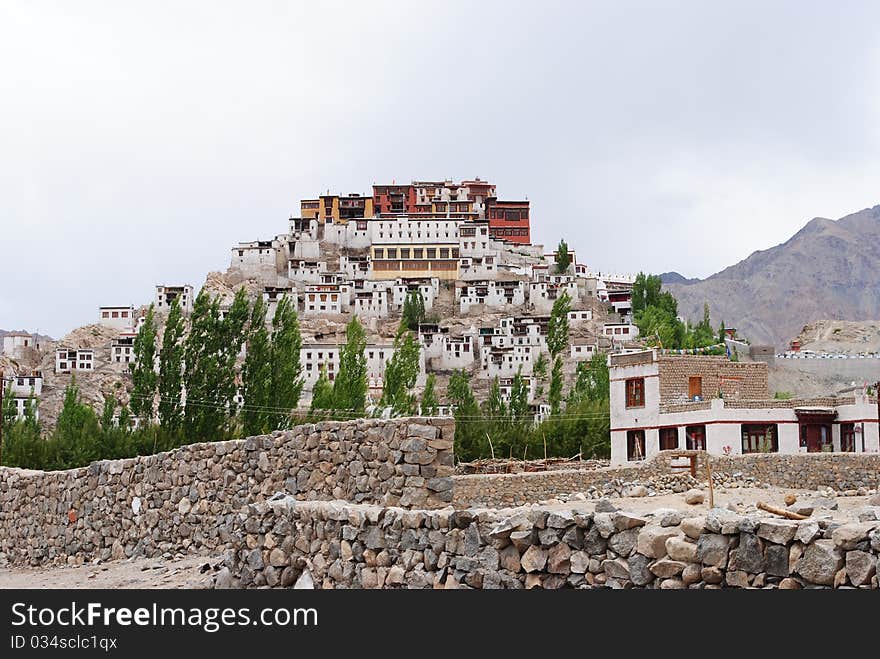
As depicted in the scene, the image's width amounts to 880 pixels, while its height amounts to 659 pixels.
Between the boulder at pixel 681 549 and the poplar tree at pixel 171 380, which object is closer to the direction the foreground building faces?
the boulder

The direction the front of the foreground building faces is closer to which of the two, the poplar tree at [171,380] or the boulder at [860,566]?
the boulder

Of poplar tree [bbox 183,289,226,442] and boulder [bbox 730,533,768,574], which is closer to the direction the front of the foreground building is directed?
the boulder

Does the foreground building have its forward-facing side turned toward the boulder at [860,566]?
yes

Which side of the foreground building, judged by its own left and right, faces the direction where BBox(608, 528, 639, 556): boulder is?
front

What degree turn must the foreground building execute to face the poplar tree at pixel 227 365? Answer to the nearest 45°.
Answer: approximately 90° to its right

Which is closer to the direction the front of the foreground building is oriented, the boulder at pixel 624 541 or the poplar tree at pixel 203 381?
the boulder

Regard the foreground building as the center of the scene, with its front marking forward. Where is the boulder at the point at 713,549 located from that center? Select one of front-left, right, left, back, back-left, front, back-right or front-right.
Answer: front

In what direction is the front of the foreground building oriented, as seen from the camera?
facing the viewer

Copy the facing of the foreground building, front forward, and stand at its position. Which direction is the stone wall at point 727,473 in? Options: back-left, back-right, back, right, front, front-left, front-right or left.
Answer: front

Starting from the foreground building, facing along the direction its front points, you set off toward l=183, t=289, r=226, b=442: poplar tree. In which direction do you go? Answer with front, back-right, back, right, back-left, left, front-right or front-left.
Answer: right

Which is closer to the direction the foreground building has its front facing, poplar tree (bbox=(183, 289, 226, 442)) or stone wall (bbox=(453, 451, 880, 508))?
the stone wall

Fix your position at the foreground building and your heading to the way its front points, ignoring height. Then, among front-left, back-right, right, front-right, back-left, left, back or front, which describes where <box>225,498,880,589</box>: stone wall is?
front

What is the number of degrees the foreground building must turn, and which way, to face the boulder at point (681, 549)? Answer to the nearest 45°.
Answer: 0° — it already faces it

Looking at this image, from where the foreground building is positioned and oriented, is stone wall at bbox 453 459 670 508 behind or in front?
in front

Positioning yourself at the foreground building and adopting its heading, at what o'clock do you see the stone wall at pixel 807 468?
The stone wall is roughly at 11 o'clock from the foreground building.

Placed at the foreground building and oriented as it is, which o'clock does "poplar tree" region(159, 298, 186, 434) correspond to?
The poplar tree is roughly at 3 o'clock from the foreground building.
